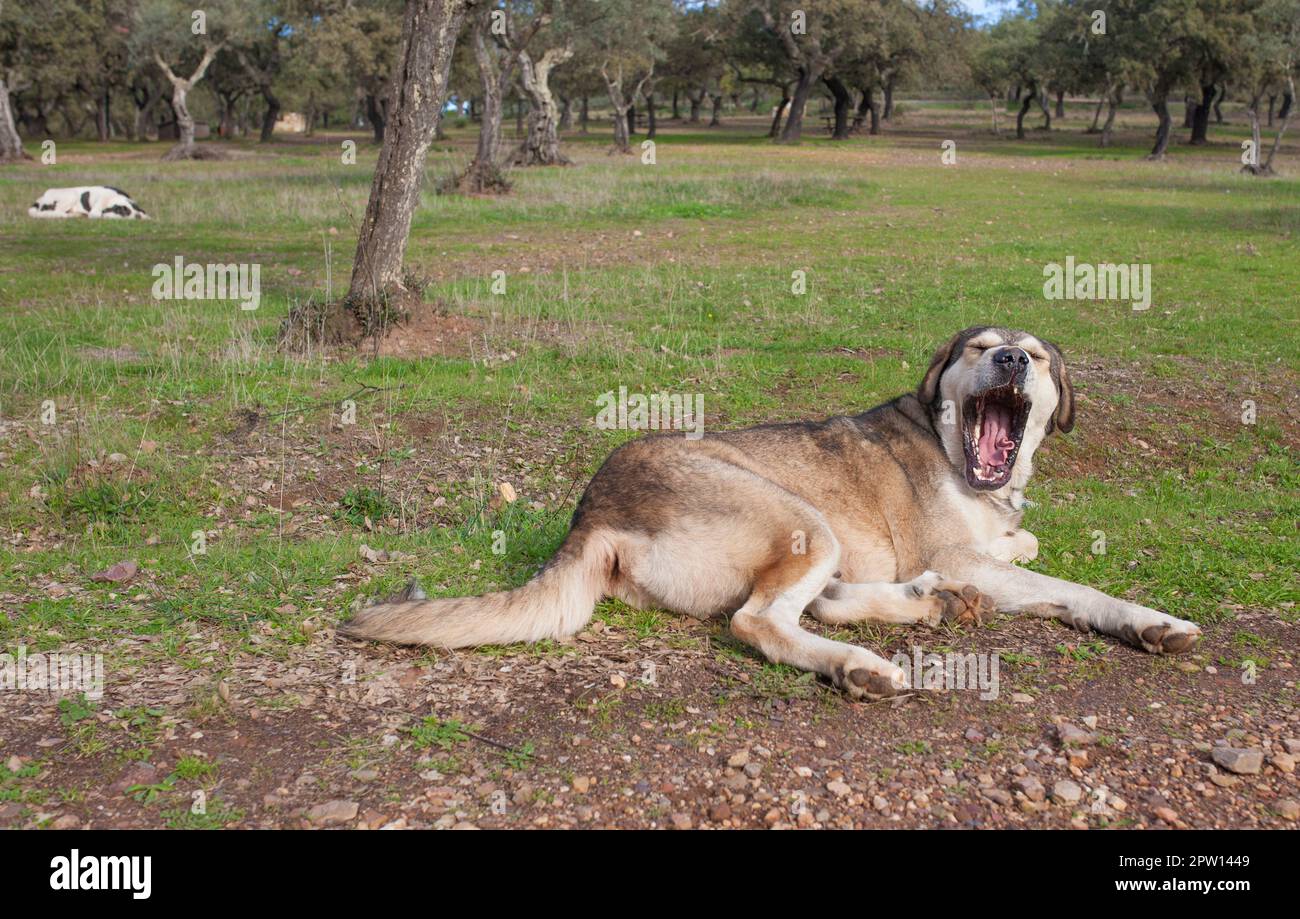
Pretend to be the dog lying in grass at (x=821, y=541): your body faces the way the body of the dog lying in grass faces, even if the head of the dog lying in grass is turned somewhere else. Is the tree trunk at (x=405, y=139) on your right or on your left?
on your left

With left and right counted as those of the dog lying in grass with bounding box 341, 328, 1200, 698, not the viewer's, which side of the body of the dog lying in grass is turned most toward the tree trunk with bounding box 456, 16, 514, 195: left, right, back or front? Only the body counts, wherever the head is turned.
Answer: left

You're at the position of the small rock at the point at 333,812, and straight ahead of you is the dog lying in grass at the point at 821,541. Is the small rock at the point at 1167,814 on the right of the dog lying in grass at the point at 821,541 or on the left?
right

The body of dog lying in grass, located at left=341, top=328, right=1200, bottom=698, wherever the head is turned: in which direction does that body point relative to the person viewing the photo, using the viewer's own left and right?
facing to the right of the viewer

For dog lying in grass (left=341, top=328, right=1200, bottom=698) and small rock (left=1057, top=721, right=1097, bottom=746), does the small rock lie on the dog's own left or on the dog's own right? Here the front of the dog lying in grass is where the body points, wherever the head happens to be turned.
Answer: on the dog's own right

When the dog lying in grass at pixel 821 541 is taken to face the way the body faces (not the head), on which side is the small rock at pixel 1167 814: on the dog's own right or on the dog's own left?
on the dog's own right

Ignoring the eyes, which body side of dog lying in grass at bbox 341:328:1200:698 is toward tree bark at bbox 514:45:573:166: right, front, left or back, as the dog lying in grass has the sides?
left

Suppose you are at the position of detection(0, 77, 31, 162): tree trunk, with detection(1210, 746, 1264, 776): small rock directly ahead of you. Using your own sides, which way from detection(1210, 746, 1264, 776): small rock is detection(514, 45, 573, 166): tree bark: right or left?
left

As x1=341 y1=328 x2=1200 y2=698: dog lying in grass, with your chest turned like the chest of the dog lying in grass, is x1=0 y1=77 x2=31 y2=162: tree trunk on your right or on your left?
on your left
